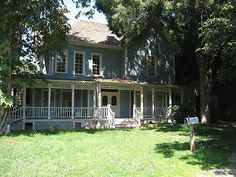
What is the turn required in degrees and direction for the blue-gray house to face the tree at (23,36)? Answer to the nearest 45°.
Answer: approximately 45° to its right

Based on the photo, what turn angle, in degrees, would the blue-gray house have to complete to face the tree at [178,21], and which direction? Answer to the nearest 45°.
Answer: approximately 45° to its left

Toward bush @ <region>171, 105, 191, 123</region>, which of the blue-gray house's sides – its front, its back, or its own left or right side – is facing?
left

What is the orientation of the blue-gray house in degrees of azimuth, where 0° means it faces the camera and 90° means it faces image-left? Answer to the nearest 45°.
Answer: approximately 0°
